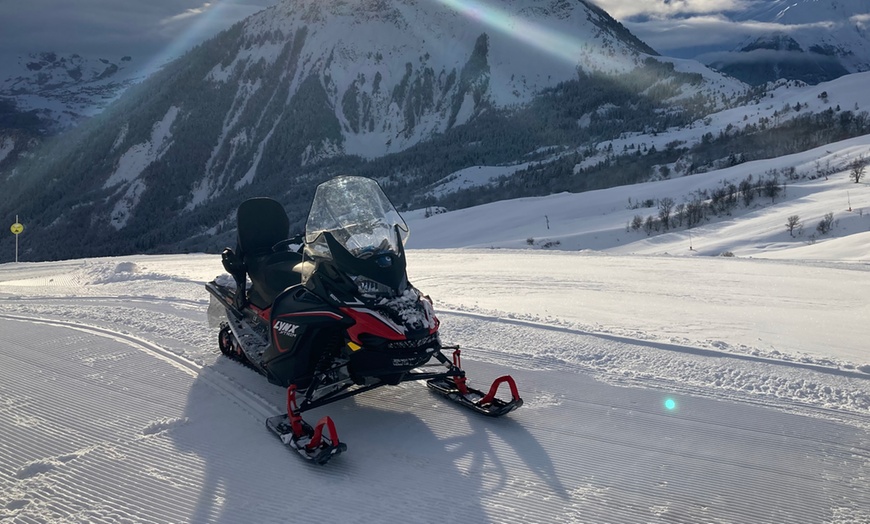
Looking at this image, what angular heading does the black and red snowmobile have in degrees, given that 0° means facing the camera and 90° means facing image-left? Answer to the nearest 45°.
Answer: approximately 315°

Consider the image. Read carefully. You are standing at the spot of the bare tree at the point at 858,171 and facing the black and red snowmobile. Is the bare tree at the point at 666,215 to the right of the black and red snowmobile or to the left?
right

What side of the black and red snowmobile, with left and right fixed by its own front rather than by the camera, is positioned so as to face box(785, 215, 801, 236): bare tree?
left

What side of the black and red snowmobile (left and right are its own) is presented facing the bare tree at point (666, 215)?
left
